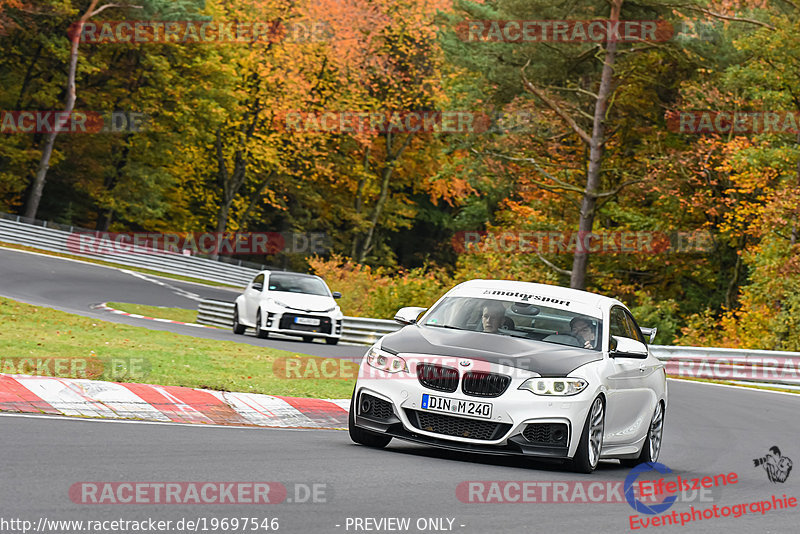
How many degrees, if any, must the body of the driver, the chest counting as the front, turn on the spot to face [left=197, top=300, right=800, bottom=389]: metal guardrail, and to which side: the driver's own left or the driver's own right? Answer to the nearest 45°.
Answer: approximately 135° to the driver's own right

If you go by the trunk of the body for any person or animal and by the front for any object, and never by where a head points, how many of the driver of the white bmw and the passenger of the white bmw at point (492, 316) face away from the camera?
0

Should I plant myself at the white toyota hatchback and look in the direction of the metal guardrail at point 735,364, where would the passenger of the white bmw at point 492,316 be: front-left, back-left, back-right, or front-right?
front-right

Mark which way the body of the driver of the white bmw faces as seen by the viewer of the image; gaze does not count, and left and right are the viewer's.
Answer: facing the viewer and to the left of the viewer

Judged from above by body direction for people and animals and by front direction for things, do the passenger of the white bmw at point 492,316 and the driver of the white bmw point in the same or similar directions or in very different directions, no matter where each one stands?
same or similar directions

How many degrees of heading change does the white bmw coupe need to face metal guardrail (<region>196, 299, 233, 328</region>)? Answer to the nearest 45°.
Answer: approximately 135° to its right

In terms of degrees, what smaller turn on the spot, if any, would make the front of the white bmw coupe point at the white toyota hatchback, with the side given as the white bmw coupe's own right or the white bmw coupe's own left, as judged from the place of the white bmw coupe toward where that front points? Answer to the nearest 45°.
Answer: approximately 135° to the white bmw coupe's own right

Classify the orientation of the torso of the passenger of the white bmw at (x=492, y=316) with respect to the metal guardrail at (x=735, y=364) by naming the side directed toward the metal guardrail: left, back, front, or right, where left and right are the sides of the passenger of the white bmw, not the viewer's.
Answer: back

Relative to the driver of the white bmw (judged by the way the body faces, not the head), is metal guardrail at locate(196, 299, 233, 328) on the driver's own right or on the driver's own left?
on the driver's own right

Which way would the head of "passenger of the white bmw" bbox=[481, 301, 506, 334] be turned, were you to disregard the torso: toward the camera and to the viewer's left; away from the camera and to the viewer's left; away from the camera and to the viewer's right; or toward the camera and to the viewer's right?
toward the camera and to the viewer's left

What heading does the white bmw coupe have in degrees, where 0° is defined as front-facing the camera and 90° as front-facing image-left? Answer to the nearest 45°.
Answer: approximately 45°

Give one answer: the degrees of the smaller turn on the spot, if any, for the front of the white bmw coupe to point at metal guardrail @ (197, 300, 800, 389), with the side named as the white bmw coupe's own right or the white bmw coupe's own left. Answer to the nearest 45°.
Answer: approximately 135° to the white bmw coupe's own right
